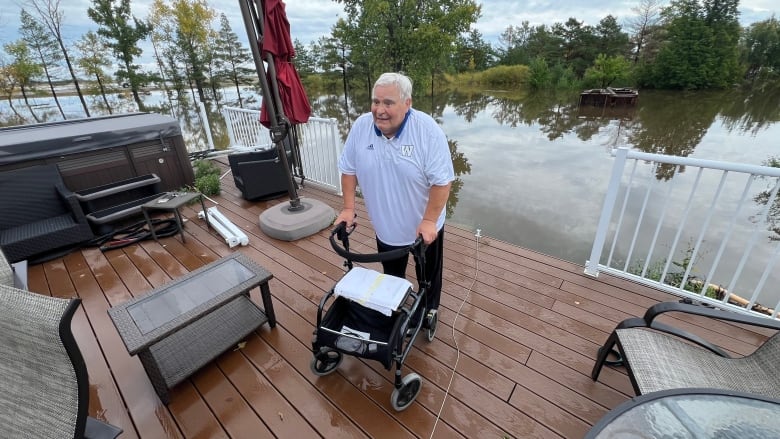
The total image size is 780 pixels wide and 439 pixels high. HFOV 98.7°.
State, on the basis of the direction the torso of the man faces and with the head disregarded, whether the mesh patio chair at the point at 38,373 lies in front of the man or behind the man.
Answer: in front

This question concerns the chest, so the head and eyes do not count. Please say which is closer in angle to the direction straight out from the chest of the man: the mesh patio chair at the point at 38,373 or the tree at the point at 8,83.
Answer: the mesh patio chair

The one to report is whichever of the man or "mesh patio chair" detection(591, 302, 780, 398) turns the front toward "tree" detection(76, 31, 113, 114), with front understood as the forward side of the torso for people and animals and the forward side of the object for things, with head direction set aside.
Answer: the mesh patio chair

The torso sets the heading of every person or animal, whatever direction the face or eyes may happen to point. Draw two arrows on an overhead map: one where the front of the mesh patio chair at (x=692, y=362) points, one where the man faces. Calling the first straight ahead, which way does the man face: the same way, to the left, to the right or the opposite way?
to the left

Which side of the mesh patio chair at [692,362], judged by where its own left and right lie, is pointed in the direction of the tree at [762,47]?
right

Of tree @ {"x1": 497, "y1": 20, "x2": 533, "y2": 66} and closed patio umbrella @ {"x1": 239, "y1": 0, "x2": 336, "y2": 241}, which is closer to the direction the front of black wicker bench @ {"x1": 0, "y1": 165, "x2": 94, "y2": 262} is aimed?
the closed patio umbrella

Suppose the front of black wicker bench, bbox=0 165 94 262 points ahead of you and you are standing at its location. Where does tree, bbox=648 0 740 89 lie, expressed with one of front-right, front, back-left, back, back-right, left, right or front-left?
front-left

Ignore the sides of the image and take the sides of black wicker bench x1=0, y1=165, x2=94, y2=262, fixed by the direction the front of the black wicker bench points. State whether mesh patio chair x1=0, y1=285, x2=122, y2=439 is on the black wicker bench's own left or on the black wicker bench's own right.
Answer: on the black wicker bench's own right

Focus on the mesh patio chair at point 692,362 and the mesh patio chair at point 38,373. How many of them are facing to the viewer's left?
1

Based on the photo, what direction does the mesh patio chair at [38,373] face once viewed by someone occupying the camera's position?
facing away from the viewer and to the right of the viewer

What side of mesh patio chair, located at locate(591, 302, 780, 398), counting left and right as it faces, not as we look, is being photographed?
left

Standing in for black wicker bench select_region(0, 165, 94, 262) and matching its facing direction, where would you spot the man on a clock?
The man is roughly at 11 o'clock from the black wicker bench.

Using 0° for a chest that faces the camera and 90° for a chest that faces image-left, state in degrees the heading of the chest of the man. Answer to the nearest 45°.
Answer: approximately 45°
